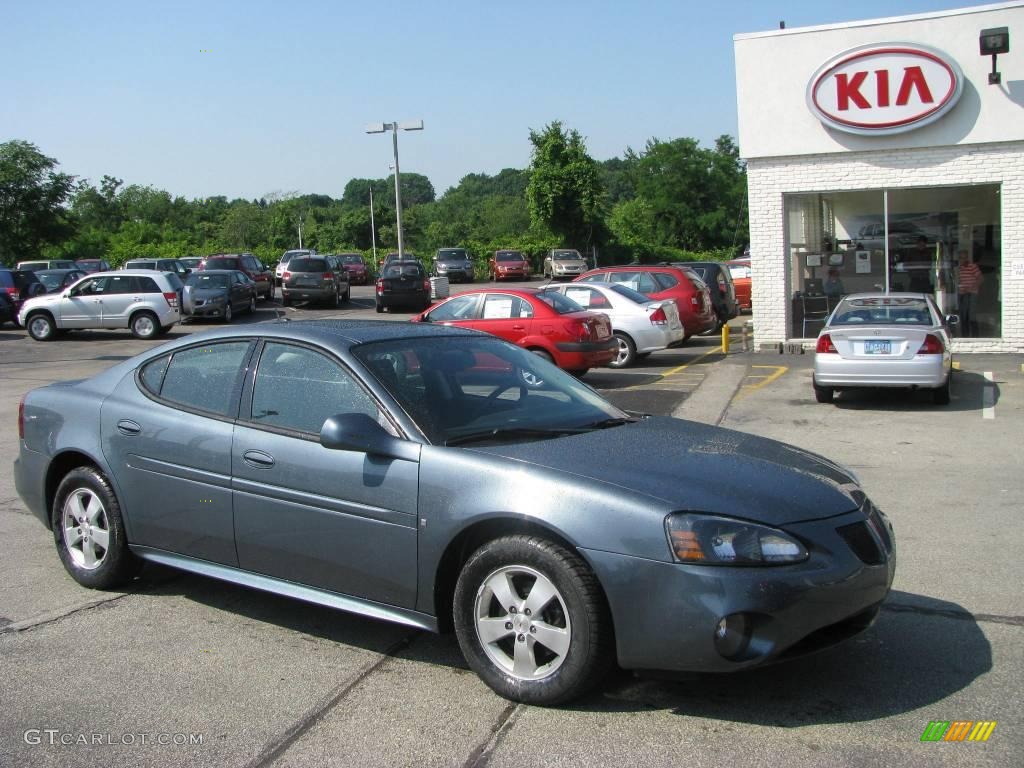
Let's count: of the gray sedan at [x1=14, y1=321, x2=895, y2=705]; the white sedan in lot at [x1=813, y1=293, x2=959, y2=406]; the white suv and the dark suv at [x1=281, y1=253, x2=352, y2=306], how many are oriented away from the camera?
2

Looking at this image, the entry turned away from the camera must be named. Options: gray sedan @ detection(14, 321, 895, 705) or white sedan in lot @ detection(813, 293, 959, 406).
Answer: the white sedan in lot

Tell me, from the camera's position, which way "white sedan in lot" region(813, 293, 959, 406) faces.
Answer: facing away from the viewer

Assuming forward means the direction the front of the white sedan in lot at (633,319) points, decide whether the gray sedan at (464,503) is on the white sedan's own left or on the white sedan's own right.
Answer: on the white sedan's own left

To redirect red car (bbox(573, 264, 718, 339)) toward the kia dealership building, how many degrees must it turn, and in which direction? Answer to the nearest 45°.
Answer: approximately 180°

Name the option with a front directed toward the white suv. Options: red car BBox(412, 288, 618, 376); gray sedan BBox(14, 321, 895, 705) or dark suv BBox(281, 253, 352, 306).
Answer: the red car

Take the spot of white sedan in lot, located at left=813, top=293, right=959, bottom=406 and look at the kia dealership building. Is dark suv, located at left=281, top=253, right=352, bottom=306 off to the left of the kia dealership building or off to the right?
left

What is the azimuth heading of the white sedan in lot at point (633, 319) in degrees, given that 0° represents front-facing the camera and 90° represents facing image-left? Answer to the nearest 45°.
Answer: approximately 135°

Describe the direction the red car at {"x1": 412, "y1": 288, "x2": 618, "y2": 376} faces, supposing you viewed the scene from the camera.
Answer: facing away from the viewer and to the left of the viewer

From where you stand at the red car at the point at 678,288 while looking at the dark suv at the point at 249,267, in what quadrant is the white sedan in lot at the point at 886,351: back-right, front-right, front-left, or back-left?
back-left

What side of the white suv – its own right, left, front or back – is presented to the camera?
left

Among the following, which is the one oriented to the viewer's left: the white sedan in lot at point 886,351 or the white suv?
the white suv

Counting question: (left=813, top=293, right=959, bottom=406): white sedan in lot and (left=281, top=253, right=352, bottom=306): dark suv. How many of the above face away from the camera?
2
